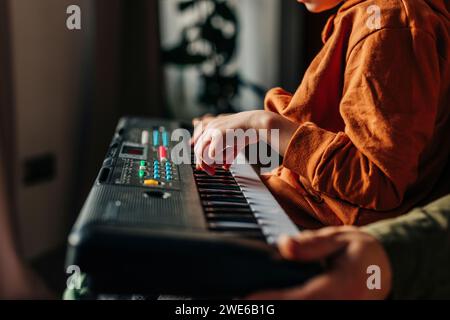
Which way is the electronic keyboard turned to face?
to the viewer's right
